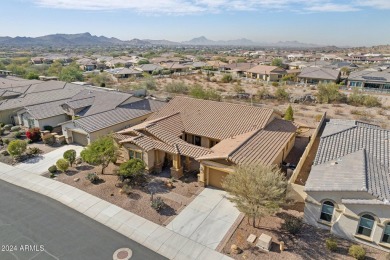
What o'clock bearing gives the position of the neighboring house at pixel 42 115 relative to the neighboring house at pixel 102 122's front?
the neighboring house at pixel 42 115 is roughly at 3 o'clock from the neighboring house at pixel 102 122.

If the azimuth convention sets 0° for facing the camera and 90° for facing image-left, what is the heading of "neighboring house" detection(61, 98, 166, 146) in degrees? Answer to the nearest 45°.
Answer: approximately 45°

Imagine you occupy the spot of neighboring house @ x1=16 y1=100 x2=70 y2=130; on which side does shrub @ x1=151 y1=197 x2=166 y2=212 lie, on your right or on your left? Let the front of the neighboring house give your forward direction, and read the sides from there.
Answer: on your left

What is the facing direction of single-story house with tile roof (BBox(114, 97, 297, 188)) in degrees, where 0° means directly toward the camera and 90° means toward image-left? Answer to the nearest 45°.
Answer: approximately 45°

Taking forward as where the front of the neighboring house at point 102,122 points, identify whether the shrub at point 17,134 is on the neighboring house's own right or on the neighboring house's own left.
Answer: on the neighboring house's own right

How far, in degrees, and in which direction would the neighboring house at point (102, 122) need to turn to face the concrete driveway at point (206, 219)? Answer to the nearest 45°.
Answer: approximately 45° to its left

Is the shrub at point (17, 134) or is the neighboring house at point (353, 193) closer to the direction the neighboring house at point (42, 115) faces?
the shrub

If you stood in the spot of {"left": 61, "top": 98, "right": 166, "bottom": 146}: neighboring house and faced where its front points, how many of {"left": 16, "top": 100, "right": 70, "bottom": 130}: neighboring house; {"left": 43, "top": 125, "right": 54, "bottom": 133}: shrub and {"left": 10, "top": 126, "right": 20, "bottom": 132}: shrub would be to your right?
3

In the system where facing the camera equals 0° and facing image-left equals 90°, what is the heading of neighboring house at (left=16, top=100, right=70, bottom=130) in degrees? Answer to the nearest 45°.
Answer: approximately 45°
